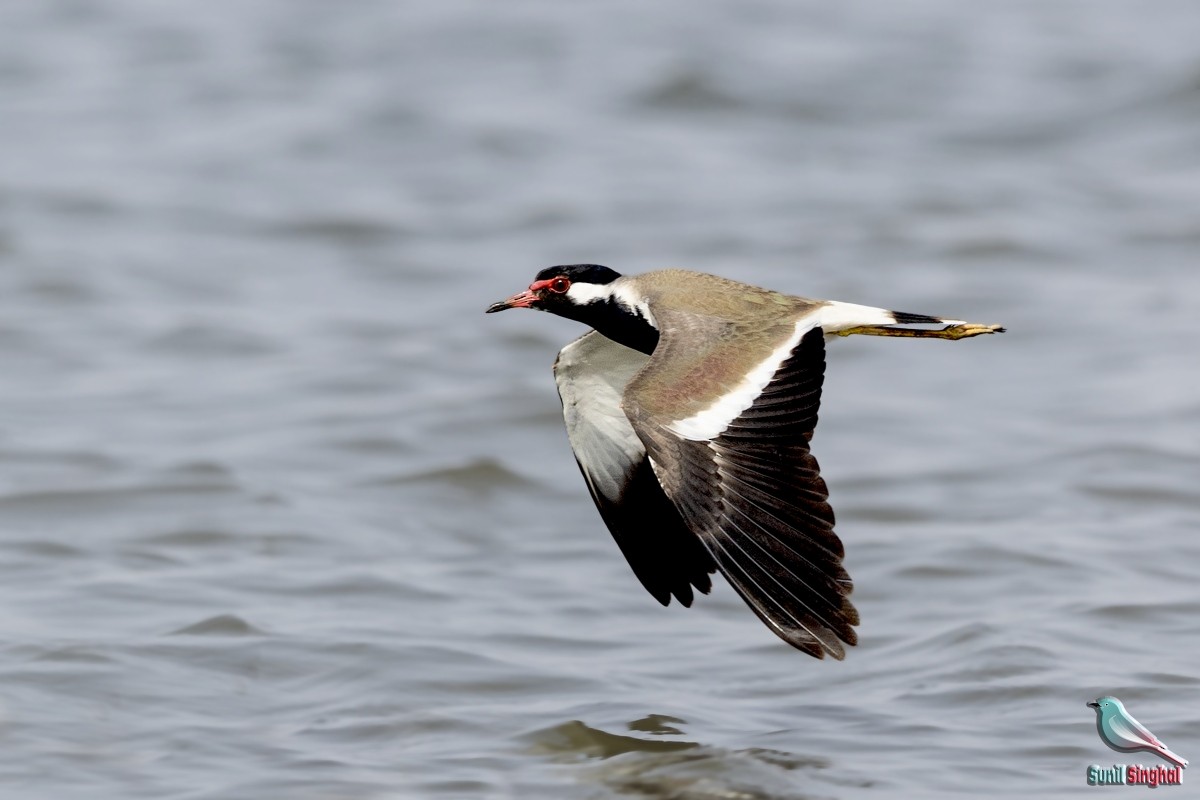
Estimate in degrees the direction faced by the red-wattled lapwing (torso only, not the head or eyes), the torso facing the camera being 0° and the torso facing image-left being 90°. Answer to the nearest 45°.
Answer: approximately 90°
